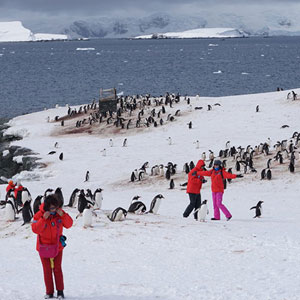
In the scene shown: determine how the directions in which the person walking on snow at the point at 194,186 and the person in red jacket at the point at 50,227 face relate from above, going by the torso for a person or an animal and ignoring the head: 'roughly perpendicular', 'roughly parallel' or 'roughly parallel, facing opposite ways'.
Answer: roughly perpendicular

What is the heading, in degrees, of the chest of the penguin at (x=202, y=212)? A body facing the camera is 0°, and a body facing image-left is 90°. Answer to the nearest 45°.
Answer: approximately 315°

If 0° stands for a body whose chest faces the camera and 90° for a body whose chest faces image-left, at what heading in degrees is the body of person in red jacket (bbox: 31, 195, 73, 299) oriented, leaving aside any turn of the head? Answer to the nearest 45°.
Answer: approximately 0°

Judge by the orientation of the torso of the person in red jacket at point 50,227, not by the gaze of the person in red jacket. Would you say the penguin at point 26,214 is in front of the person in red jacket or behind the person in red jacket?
behind

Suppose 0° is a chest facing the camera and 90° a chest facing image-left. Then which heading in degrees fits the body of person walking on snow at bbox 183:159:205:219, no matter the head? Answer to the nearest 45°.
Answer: approximately 270°

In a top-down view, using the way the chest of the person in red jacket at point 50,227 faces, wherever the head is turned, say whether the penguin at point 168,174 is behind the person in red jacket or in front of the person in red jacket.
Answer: behind
